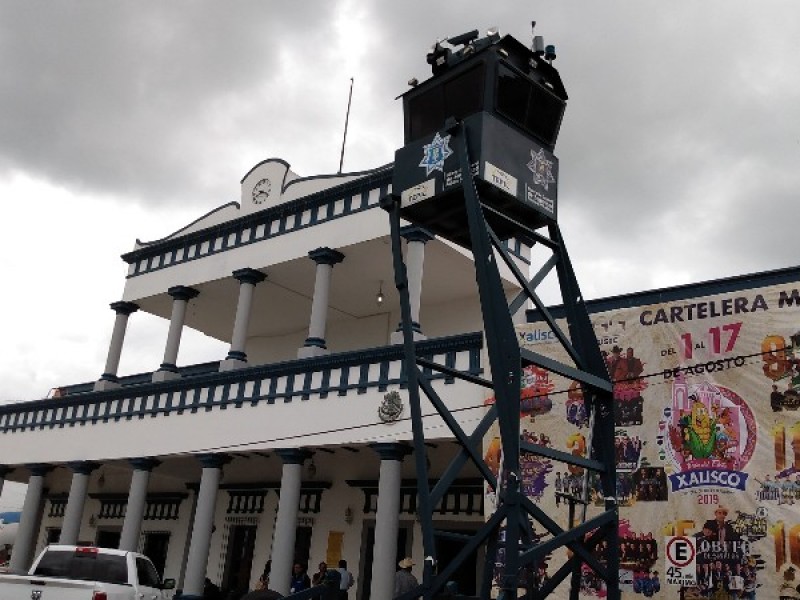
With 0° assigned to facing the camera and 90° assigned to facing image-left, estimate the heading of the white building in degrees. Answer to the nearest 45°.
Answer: approximately 45°

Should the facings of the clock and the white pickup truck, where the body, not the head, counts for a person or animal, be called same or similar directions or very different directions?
very different directions

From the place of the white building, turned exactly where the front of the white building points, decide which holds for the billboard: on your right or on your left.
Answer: on your left

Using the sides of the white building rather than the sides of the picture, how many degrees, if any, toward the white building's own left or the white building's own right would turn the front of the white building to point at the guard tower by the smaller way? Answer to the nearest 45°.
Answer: approximately 45° to the white building's own left

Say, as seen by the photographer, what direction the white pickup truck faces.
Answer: facing away from the viewer and to the right of the viewer

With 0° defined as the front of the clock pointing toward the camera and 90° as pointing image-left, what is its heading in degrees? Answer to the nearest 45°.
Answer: approximately 45°

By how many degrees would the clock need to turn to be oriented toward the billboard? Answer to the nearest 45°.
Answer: approximately 90° to its left

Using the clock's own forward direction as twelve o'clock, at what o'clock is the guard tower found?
The guard tower is roughly at 10 o'clock from the clock.
